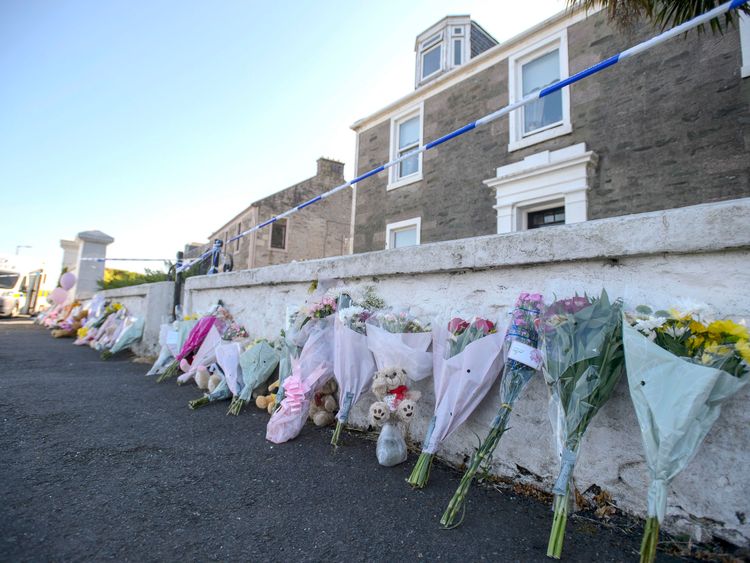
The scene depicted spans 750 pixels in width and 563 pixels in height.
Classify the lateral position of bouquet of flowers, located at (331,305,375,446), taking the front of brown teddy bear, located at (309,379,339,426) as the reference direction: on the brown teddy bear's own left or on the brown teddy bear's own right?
on the brown teddy bear's own left

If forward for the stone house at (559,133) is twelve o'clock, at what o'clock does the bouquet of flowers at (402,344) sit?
The bouquet of flowers is roughly at 11 o'clock from the stone house.

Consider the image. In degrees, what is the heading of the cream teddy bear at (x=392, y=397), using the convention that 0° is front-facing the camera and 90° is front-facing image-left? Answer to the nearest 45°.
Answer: approximately 0°

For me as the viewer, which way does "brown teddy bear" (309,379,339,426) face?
facing the viewer and to the left of the viewer

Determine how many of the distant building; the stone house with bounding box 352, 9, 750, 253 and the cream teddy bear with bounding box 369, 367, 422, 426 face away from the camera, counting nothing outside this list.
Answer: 0

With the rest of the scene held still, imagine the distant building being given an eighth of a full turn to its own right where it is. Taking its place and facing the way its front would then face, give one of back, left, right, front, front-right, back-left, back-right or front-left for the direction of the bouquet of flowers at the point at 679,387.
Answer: left

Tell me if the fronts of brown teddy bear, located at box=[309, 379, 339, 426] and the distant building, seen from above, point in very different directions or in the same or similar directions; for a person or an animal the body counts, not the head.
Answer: same or similar directions

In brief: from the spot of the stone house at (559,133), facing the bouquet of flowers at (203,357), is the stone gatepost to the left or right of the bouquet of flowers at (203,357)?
right

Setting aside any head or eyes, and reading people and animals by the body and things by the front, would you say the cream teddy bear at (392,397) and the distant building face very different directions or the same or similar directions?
same or similar directions

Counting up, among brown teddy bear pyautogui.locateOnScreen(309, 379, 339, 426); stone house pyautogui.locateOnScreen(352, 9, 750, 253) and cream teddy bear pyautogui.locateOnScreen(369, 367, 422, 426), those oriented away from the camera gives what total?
0

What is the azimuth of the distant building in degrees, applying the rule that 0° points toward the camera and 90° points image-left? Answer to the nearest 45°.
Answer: approximately 45°

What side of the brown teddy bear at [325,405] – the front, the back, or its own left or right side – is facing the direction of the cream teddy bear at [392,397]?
left

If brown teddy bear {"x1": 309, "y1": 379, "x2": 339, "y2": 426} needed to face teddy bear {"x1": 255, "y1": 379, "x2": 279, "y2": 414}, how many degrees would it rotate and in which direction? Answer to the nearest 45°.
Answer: approximately 90° to its right

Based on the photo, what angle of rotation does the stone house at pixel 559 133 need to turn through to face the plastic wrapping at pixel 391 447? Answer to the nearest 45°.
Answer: approximately 45° to its left
